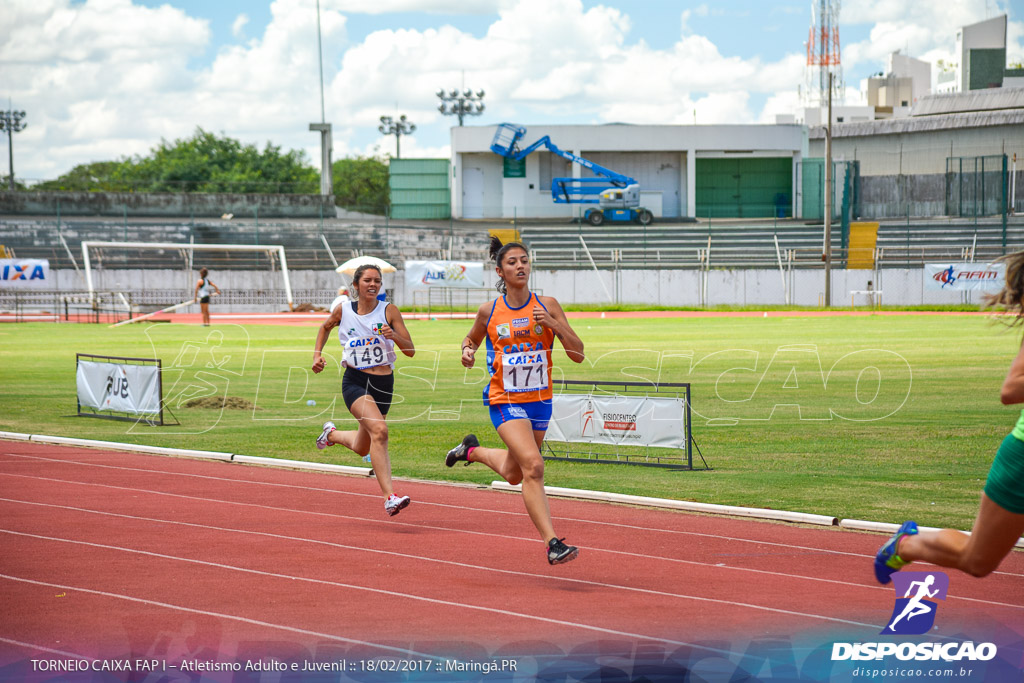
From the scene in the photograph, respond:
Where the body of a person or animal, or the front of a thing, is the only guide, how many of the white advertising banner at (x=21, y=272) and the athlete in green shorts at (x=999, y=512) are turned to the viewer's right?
1

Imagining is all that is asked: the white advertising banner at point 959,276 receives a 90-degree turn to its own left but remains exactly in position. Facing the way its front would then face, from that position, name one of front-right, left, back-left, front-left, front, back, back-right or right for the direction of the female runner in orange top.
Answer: right

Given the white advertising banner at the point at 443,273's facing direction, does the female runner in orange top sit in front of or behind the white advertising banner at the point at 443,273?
in front

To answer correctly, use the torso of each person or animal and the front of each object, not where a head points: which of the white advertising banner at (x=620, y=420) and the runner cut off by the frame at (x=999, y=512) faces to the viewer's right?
the runner cut off by the frame

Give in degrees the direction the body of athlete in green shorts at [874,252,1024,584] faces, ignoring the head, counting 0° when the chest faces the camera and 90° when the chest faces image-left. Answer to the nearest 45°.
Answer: approximately 270°

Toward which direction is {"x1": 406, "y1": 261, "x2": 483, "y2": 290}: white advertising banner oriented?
toward the camera

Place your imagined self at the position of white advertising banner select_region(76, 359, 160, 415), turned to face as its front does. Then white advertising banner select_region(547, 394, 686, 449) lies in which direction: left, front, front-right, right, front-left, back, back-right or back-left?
front-left

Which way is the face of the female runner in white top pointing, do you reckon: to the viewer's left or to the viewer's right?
to the viewer's right

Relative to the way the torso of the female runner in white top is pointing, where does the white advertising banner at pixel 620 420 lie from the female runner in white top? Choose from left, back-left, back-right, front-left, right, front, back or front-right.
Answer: left

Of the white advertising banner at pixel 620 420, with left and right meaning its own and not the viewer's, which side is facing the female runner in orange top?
front

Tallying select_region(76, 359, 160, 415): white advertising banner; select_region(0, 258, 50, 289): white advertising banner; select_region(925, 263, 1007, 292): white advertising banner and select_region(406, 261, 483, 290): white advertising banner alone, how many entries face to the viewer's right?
0

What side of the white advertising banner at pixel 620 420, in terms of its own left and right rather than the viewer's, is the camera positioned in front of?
front

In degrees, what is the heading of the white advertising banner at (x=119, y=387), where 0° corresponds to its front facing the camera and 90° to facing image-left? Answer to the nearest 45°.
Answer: approximately 0°

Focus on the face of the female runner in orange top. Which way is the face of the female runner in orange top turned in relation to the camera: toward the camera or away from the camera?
toward the camera
